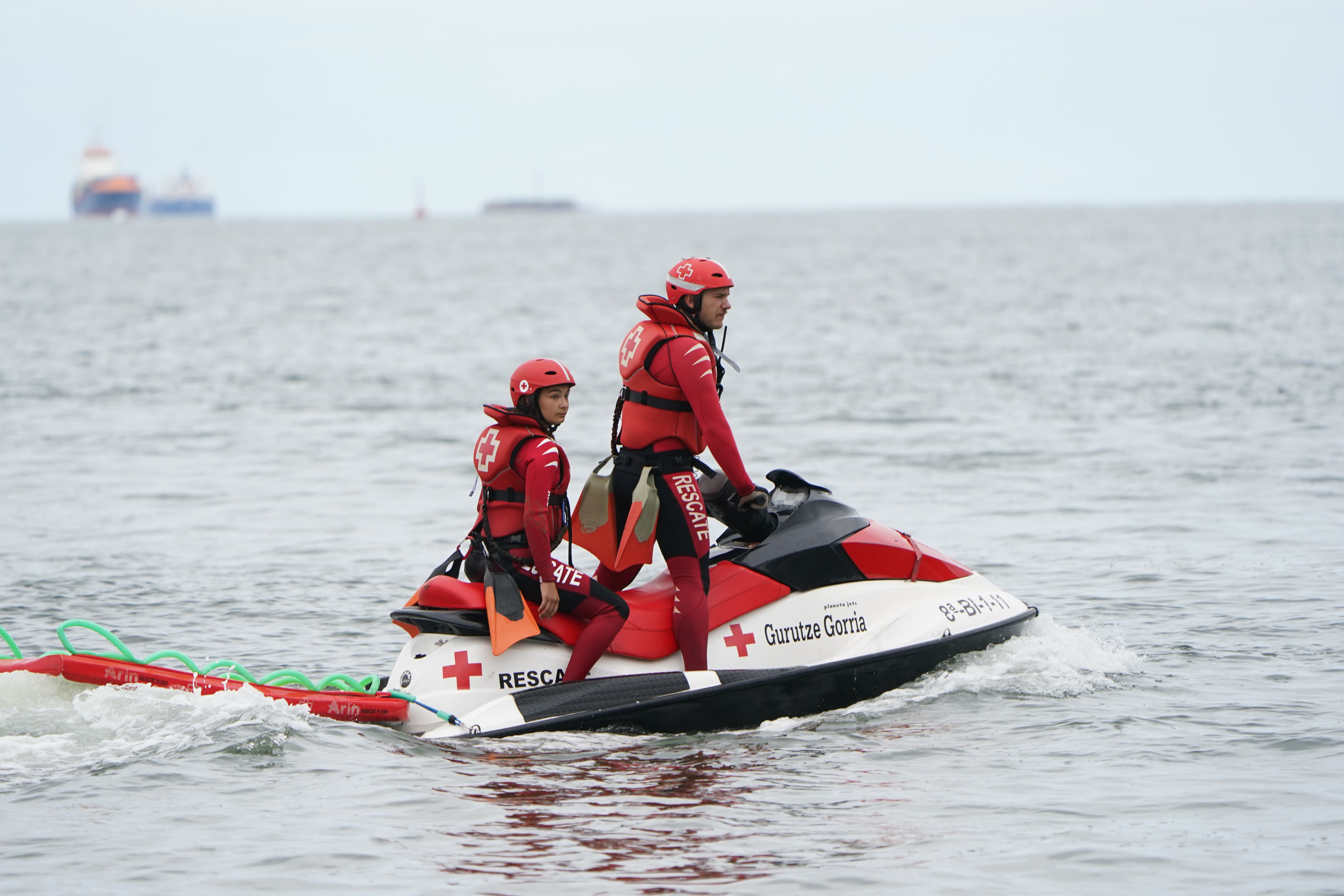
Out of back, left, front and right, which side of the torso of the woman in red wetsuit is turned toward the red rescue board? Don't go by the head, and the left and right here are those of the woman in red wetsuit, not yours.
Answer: back

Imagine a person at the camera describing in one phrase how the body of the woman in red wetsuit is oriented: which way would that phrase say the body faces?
to the viewer's right

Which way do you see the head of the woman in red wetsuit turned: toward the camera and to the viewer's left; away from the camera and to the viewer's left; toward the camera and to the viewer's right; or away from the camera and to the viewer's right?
toward the camera and to the viewer's right

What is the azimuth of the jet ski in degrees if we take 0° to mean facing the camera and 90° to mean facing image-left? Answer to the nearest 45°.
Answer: approximately 270°

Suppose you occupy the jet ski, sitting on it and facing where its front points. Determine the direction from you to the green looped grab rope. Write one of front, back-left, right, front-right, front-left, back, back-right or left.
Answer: back
